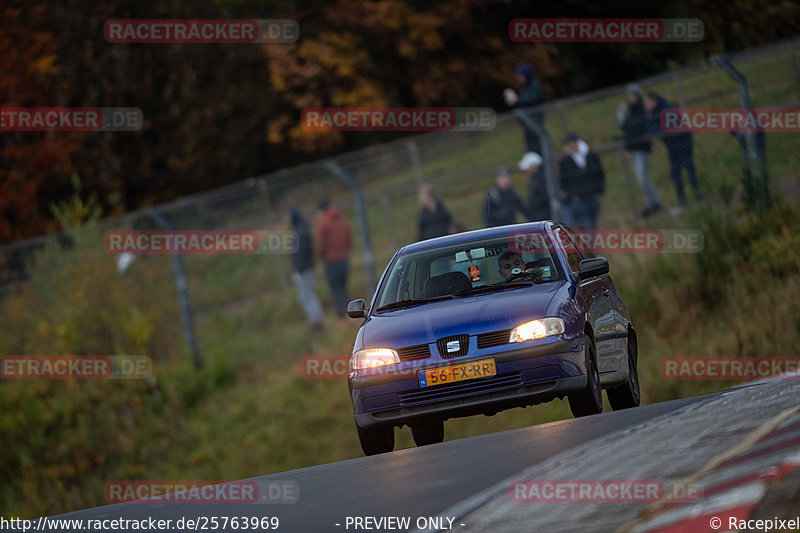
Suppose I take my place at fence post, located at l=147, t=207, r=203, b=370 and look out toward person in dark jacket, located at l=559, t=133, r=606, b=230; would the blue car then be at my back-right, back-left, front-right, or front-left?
front-right

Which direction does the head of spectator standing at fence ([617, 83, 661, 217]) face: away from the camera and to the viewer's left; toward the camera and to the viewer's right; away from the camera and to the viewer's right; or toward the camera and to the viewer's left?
toward the camera and to the viewer's left

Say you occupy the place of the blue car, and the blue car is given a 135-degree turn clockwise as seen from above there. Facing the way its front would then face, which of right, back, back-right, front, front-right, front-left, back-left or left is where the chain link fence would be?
front

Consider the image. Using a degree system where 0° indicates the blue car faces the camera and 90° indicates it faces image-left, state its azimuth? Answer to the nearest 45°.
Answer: approximately 45°

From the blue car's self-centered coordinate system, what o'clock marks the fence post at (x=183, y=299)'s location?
The fence post is roughly at 4 o'clock from the blue car.

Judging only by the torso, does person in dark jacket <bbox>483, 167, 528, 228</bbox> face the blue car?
yes

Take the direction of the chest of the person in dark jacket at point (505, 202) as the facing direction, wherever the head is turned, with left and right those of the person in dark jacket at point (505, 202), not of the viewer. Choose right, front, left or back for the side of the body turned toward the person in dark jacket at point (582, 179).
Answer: left

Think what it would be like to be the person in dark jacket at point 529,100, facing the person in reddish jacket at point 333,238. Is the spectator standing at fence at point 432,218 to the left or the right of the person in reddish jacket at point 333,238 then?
left

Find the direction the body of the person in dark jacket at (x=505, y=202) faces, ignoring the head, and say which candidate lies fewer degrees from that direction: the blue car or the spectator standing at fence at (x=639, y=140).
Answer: the blue car

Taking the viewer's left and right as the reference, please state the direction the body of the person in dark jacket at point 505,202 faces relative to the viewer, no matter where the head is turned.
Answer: facing the viewer

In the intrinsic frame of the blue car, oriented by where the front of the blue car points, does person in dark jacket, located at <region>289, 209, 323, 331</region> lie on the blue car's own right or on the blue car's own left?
on the blue car's own right

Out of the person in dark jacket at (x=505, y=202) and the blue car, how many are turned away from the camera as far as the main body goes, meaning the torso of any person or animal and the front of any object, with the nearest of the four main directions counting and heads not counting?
0
